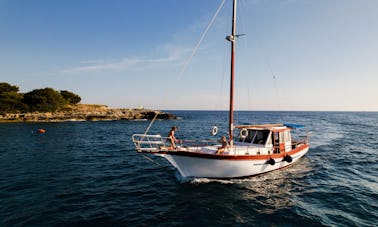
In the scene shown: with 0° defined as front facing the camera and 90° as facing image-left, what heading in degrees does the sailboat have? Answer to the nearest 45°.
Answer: approximately 45°
